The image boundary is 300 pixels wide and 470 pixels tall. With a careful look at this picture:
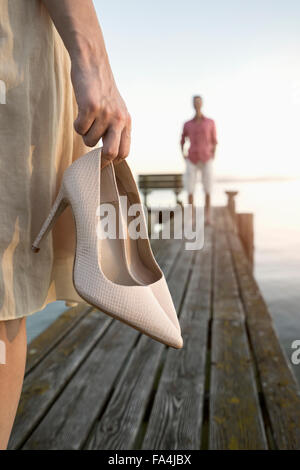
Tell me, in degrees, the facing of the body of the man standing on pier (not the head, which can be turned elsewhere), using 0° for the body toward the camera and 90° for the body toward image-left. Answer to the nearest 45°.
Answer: approximately 0°
